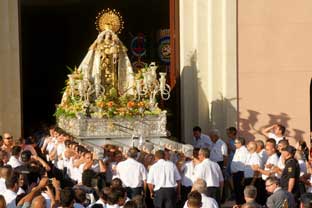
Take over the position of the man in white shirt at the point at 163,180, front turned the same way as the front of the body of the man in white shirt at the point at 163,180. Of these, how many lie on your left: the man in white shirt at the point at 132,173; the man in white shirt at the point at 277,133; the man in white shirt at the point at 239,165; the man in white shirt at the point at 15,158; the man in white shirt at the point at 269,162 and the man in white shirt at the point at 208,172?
2

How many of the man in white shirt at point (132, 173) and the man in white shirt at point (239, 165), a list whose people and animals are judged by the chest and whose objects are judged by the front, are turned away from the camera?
1

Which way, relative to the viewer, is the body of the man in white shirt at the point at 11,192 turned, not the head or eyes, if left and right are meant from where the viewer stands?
facing away from the viewer and to the right of the viewer

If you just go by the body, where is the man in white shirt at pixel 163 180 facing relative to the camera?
away from the camera

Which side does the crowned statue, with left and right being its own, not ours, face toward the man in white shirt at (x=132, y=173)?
front

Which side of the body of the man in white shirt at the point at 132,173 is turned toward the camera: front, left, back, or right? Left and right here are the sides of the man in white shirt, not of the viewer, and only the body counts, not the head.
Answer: back

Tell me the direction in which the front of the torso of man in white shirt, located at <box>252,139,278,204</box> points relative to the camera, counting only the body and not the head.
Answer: to the viewer's left

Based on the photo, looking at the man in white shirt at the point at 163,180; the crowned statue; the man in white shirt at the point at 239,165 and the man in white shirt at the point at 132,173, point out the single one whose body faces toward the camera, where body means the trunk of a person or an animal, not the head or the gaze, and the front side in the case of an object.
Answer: the crowned statue
